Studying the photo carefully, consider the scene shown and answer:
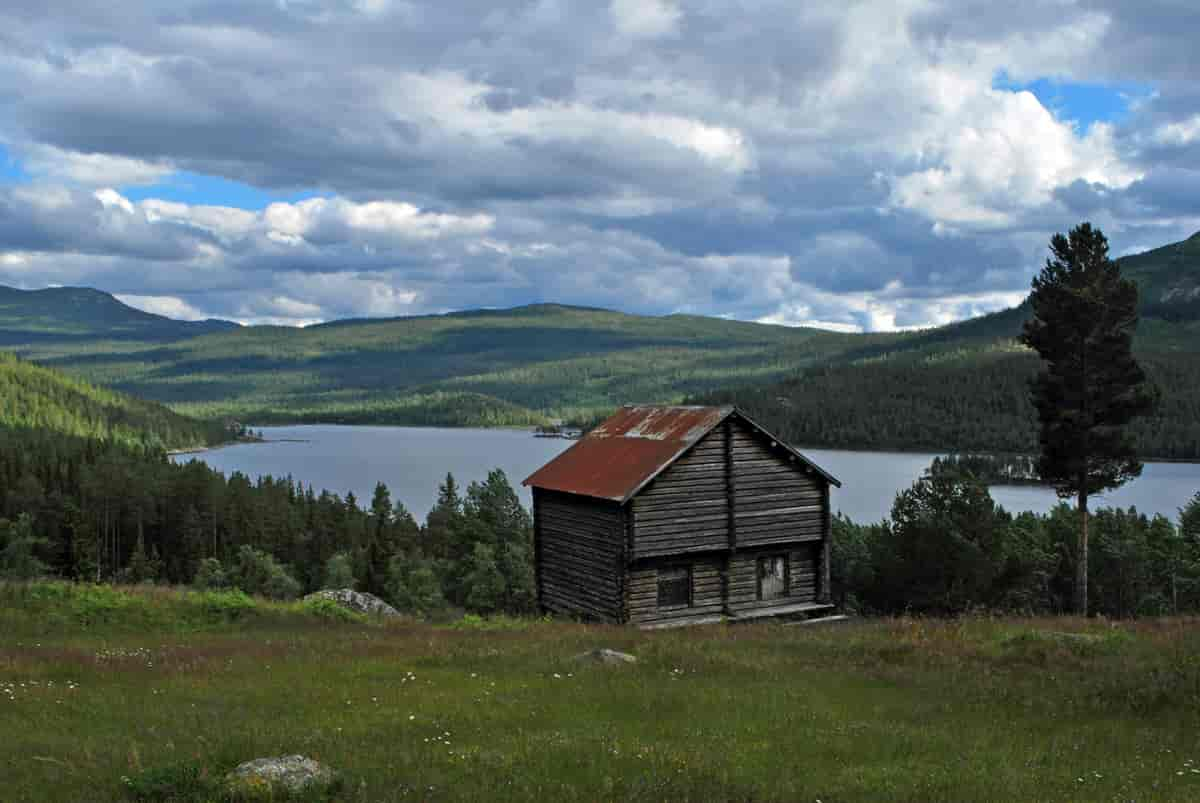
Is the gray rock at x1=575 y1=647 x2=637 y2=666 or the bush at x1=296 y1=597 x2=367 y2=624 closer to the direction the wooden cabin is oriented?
the gray rock

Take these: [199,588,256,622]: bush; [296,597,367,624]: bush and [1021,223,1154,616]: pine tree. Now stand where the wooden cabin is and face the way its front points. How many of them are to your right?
2

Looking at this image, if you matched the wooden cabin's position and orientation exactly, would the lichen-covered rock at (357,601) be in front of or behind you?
behind

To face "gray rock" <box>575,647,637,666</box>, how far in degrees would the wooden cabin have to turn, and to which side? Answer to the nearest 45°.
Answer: approximately 45° to its right

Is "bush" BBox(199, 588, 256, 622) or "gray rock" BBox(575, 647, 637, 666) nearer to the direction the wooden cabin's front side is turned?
the gray rock

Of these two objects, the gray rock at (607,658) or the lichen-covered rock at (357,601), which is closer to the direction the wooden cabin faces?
the gray rock

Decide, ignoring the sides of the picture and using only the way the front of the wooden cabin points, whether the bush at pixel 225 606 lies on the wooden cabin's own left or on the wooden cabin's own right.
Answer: on the wooden cabin's own right

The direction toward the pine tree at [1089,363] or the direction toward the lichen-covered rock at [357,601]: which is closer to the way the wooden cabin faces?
the pine tree

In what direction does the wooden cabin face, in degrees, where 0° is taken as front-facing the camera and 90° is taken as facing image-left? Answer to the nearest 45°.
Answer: approximately 315°

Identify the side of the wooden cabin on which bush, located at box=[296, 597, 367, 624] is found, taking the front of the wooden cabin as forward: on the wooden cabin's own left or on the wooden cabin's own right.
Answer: on the wooden cabin's own right

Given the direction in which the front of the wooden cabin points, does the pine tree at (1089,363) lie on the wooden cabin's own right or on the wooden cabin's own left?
on the wooden cabin's own left
